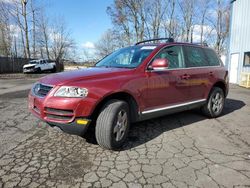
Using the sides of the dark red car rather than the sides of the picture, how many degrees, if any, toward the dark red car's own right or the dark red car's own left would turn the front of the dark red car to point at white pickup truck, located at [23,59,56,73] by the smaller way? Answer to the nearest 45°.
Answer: approximately 90° to the dark red car's own right

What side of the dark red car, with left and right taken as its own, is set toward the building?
back

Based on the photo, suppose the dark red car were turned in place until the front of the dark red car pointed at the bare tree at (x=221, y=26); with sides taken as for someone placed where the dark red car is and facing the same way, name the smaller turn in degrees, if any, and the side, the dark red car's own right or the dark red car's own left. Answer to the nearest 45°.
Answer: approximately 180°

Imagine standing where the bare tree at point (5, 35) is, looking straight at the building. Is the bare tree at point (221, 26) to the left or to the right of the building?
left

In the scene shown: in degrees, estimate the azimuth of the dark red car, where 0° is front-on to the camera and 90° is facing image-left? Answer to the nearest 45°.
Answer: approximately 45°

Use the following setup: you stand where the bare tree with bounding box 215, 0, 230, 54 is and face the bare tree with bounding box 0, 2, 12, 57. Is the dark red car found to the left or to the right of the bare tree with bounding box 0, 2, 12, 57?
left

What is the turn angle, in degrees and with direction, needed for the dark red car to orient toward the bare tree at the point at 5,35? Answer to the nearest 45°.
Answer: approximately 90° to its right
